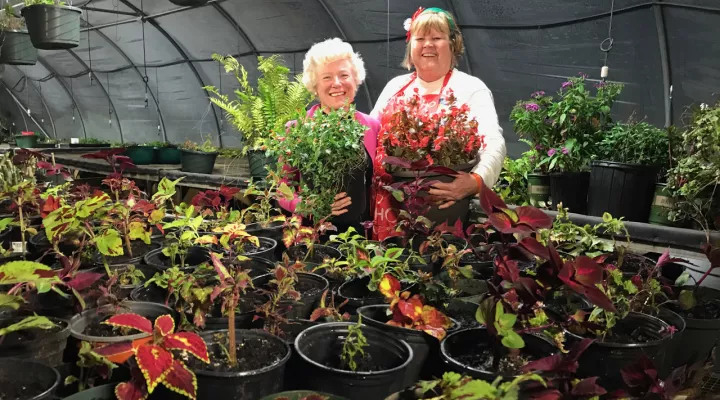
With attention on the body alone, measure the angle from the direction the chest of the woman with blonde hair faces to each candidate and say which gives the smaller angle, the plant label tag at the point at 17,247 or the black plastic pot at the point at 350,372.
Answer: the black plastic pot

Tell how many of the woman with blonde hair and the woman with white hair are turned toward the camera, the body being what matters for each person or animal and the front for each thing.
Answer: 2

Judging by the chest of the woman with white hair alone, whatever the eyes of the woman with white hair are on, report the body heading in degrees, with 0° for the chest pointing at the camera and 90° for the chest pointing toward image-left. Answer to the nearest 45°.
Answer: approximately 0°

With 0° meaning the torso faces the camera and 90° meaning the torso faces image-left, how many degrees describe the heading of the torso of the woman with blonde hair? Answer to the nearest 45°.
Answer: approximately 0°

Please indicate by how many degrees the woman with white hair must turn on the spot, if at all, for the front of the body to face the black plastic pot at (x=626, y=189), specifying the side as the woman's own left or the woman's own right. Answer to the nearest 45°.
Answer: approximately 90° to the woman's own left

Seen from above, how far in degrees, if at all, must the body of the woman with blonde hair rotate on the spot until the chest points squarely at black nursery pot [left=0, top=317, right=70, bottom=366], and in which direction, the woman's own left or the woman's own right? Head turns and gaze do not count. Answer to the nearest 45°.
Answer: approximately 45° to the woman's own right

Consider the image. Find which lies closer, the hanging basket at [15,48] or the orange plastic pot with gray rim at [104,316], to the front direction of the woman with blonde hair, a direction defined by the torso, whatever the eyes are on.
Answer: the orange plastic pot with gray rim
